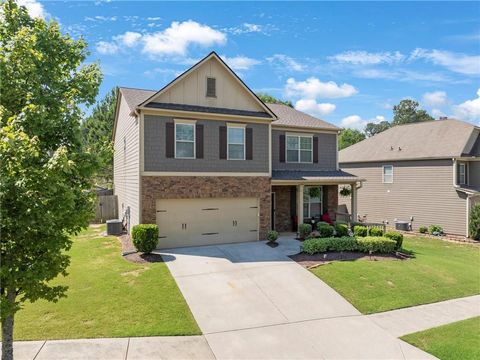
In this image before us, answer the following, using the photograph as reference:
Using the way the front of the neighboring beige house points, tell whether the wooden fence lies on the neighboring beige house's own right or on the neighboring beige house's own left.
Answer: on the neighboring beige house's own right

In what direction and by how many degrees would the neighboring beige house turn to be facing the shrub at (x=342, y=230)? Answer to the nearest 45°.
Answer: approximately 45° to its right

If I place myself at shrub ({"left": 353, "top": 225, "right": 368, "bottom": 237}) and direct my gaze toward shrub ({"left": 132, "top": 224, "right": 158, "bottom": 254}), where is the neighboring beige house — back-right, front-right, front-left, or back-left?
back-right

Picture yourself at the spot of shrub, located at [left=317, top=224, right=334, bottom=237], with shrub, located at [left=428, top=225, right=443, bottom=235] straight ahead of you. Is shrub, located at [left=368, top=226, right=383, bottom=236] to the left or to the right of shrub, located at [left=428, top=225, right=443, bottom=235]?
right

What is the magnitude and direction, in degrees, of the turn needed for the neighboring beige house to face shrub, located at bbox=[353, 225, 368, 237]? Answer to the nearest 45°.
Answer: approximately 45° to its right

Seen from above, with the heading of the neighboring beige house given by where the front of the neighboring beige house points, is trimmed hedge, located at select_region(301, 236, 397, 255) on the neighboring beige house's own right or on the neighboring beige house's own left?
on the neighboring beige house's own right

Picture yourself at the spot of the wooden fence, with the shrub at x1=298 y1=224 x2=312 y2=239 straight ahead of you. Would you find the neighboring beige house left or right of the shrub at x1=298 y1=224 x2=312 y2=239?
left

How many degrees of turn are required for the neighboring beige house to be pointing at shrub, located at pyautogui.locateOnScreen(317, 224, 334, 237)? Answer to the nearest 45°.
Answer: approximately 45° to its right

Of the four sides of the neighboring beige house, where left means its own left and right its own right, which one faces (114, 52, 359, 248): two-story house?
right

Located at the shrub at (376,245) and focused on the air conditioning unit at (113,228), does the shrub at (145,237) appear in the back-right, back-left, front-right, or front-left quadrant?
front-left

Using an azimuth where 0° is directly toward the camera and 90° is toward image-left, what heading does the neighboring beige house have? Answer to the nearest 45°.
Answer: approximately 315°

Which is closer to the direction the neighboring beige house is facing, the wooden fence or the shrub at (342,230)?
the shrub

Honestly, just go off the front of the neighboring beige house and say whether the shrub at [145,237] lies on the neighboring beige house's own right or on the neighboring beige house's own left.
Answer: on the neighboring beige house's own right

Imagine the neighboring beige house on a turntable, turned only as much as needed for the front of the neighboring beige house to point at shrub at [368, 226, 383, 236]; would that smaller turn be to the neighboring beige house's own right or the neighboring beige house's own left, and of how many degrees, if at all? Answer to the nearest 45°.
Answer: approximately 45° to the neighboring beige house's own right
